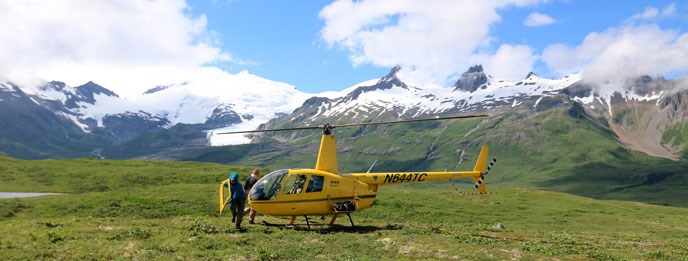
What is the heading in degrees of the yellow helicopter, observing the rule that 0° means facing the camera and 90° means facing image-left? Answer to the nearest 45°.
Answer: approximately 90°

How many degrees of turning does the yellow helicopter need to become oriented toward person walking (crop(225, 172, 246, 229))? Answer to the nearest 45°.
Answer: approximately 45° to its left
